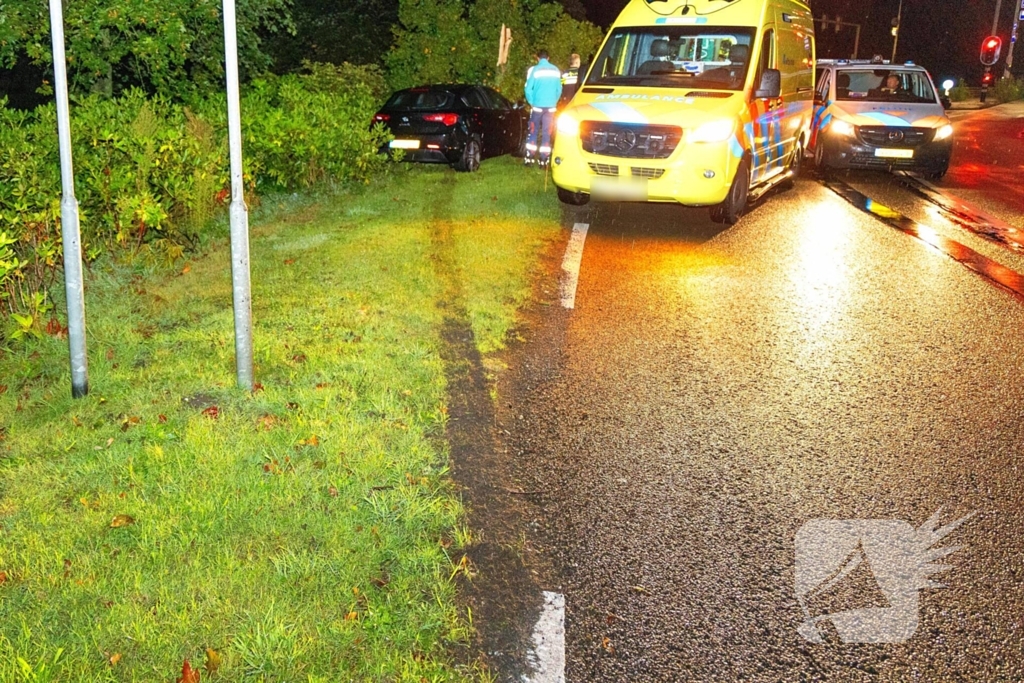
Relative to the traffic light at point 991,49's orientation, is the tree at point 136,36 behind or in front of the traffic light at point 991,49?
in front

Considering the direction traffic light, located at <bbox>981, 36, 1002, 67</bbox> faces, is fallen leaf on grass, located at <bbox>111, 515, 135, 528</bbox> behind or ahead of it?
ahead

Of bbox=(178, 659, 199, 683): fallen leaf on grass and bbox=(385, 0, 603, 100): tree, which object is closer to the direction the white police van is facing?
the fallen leaf on grass

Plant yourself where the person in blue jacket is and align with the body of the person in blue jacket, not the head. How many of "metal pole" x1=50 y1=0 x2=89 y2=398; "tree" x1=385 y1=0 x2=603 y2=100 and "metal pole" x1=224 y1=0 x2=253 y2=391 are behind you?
2

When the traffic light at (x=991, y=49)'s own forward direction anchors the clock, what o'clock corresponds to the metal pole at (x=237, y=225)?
The metal pole is roughly at 12 o'clock from the traffic light.

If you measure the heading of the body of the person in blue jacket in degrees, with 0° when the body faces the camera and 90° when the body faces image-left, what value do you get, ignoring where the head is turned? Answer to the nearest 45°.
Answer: approximately 180°

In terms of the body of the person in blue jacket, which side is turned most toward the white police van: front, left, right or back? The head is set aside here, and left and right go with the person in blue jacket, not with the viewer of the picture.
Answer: right

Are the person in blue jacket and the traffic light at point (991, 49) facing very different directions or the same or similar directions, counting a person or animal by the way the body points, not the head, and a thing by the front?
very different directions

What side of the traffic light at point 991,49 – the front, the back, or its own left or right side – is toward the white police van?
front

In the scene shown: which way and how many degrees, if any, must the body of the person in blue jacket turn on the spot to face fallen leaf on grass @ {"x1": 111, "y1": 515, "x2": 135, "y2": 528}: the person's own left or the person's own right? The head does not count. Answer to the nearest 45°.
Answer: approximately 180°

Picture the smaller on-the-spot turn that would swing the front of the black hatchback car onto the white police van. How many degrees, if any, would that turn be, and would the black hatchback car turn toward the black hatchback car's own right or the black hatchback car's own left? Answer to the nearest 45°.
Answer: approximately 45° to the black hatchback car's own right
